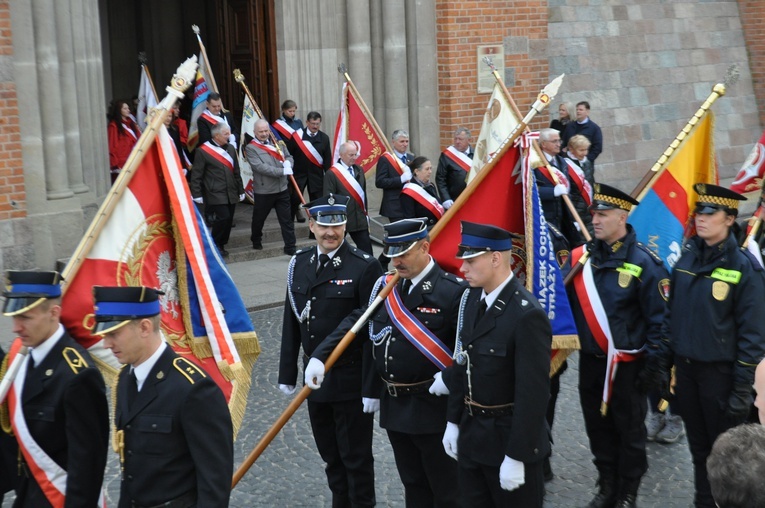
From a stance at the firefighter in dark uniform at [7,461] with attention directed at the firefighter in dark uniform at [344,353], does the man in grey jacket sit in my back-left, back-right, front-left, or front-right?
front-left

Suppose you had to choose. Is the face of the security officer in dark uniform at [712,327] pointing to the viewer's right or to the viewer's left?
to the viewer's left

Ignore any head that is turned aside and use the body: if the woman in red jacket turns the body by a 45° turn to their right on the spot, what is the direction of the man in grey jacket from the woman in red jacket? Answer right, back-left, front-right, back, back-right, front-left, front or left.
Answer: front-left

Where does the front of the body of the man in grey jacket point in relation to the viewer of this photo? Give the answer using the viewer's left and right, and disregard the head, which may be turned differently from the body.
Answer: facing the viewer and to the right of the viewer

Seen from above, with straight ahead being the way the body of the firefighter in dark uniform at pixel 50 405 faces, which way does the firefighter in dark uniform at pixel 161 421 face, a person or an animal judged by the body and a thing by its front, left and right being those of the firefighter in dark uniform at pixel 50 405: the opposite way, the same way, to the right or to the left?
the same way

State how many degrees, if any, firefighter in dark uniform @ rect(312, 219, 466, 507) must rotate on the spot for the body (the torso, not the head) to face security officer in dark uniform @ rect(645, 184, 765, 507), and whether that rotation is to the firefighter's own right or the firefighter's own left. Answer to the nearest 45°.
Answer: approximately 135° to the firefighter's own left

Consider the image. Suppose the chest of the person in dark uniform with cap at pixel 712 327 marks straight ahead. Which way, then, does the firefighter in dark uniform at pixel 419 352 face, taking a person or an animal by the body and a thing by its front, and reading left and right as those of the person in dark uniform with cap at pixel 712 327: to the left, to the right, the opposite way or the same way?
the same way

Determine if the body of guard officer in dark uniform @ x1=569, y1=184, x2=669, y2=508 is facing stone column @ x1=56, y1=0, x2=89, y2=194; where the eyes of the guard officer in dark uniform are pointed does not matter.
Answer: no

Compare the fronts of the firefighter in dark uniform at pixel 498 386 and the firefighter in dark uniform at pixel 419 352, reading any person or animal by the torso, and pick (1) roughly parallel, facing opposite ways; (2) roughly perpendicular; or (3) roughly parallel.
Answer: roughly parallel

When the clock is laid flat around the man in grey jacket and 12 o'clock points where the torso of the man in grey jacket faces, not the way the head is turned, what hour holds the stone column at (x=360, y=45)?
The stone column is roughly at 9 o'clock from the man in grey jacket.

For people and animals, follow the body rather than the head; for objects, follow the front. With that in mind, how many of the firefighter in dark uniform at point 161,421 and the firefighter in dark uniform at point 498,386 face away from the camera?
0

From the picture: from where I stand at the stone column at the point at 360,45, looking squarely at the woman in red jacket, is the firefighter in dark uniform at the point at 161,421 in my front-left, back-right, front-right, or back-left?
front-left

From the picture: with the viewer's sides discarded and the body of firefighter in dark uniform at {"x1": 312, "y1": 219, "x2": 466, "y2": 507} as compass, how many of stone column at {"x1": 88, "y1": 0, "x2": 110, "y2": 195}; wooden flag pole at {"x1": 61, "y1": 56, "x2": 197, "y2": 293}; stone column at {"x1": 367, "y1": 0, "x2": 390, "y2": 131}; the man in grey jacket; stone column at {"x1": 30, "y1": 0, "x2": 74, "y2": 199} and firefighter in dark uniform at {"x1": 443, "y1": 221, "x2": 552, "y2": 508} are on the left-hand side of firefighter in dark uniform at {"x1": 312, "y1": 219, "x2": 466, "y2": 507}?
1

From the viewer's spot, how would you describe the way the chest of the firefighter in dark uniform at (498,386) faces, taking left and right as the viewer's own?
facing the viewer and to the left of the viewer

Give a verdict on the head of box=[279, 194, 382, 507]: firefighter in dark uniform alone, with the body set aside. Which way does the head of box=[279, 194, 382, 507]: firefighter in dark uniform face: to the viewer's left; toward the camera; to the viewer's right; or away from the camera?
toward the camera

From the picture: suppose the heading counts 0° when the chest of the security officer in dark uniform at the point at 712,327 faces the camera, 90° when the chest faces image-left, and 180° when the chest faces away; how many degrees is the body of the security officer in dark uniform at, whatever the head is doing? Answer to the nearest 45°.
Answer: approximately 45°
